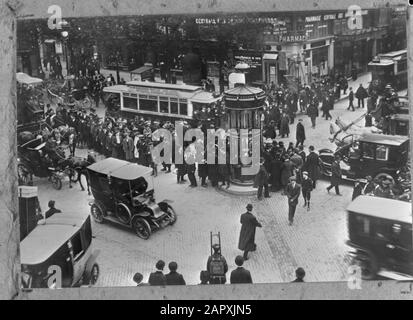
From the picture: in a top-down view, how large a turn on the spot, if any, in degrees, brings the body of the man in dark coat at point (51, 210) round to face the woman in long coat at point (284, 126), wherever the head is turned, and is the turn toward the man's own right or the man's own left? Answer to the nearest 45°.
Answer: approximately 45° to the man's own right

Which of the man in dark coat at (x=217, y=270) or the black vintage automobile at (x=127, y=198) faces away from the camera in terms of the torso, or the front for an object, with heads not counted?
the man in dark coat

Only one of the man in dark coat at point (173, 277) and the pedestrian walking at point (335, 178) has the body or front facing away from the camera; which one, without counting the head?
the man in dark coat

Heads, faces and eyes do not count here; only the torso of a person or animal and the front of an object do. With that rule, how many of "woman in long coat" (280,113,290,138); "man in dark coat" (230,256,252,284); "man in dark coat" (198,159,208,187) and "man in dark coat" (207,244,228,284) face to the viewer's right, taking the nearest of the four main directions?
0

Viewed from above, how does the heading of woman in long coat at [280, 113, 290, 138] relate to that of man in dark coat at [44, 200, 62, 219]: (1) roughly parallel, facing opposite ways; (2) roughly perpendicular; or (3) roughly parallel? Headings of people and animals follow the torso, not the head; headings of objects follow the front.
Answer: roughly parallel

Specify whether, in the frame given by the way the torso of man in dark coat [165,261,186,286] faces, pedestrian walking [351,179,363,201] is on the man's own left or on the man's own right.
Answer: on the man's own right

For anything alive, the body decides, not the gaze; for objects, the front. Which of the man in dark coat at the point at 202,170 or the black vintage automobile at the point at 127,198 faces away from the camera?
the man in dark coat

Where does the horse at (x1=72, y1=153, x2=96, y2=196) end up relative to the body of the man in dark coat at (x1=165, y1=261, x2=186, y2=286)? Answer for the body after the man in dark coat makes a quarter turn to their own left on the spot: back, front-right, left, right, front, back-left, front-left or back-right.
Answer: front-right

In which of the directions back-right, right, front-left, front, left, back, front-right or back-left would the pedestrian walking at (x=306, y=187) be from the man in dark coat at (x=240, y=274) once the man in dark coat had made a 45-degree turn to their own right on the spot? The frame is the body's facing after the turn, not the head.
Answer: front
